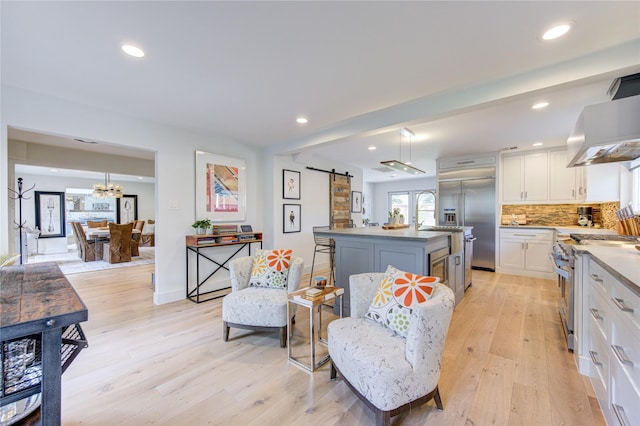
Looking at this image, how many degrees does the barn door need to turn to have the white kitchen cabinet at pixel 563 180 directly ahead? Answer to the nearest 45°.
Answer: approximately 45° to its left

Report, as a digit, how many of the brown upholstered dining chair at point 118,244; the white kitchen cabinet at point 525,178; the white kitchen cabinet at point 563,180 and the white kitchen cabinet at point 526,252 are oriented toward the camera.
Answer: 3

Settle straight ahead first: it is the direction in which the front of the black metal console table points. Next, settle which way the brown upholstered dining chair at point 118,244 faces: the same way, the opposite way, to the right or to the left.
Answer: the opposite way

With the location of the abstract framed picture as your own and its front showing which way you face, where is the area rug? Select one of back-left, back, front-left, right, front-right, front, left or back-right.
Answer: back

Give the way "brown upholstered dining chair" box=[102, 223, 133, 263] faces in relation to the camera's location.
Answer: facing away from the viewer and to the left of the viewer

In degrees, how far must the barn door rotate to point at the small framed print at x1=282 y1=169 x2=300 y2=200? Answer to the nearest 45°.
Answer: approximately 90° to its right

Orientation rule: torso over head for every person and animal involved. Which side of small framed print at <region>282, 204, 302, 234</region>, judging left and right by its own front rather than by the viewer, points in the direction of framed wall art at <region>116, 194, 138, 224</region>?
back

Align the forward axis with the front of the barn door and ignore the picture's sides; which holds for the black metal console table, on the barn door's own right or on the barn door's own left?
on the barn door's own right

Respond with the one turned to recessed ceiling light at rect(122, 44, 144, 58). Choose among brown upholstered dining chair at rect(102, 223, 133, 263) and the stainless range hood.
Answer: the stainless range hood

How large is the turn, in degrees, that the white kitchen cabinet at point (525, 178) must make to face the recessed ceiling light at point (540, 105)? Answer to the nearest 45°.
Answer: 0° — it already faces it

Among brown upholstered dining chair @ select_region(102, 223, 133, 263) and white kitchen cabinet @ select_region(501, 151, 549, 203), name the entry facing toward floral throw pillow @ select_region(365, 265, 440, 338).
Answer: the white kitchen cabinet

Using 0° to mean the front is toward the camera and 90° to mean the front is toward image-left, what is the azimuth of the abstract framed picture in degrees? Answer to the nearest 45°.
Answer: approximately 315°
